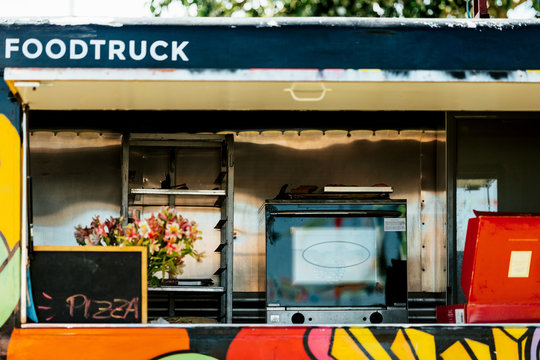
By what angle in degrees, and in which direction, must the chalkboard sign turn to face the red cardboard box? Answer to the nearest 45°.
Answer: approximately 90° to its left

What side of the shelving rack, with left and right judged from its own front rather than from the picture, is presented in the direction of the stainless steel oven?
left

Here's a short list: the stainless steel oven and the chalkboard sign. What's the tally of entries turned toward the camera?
2

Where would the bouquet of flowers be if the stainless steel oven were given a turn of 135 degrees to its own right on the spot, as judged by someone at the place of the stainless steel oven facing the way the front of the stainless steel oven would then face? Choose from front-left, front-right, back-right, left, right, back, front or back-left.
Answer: left

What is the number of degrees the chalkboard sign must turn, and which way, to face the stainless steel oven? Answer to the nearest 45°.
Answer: approximately 135° to its left

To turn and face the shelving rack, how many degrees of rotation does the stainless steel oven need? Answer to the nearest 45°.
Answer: approximately 90° to its right

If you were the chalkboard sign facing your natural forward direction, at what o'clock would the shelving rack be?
The shelving rack is roughly at 7 o'clock from the chalkboard sign.

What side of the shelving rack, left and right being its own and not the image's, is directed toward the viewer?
front

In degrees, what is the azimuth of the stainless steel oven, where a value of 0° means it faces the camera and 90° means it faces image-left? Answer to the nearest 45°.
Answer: approximately 0°

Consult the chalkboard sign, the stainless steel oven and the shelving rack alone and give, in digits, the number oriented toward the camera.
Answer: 3
